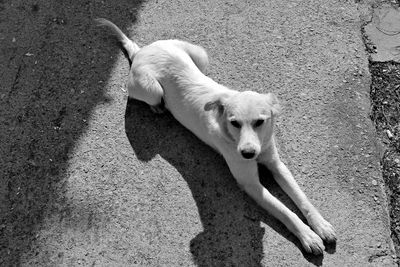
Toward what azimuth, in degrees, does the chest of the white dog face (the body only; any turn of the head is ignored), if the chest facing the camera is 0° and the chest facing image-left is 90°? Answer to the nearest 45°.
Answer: approximately 315°
